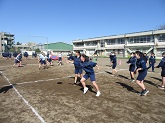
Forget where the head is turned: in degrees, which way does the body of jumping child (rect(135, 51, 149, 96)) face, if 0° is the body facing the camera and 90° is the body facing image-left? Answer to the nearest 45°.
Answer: approximately 90°

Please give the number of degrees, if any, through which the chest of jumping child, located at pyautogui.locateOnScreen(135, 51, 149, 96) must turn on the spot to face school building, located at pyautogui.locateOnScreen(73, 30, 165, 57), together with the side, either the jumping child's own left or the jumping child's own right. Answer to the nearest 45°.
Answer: approximately 90° to the jumping child's own right

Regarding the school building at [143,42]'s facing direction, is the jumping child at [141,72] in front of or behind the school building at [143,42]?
in front

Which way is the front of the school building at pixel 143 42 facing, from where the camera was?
facing the viewer and to the left of the viewer

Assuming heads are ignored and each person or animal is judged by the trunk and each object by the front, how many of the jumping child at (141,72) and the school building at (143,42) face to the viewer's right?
0
